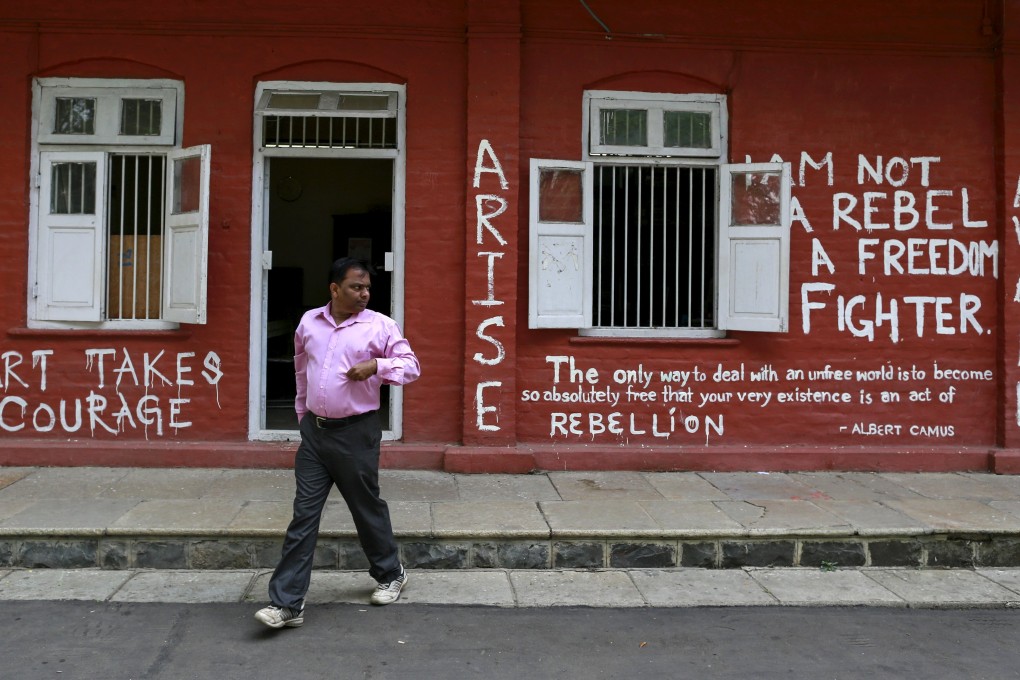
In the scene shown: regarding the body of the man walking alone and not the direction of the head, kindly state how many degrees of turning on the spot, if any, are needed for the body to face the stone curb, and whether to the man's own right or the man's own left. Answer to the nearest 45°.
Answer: approximately 180°

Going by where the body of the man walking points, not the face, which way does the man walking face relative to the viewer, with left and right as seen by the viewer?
facing the viewer and to the left of the viewer

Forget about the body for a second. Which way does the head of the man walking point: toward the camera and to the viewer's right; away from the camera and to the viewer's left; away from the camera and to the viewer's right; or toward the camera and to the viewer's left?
toward the camera and to the viewer's right
